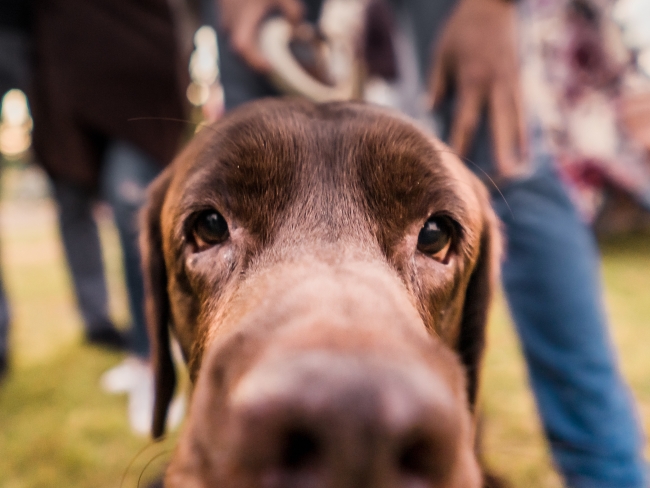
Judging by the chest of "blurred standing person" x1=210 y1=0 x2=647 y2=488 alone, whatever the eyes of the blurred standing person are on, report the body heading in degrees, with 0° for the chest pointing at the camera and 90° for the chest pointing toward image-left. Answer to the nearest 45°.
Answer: approximately 0°

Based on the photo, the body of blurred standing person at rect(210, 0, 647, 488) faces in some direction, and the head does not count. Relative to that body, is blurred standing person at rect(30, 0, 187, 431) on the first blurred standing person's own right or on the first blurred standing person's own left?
on the first blurred standing person's own right

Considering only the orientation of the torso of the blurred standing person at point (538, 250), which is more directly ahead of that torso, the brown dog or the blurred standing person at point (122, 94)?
the brown dog

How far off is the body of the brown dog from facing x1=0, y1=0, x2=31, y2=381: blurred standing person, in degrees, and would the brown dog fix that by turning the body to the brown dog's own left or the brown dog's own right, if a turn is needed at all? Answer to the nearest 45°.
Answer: approximately 135° to the brown dog's own right

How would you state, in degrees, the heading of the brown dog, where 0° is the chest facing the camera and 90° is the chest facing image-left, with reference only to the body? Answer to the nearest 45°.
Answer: approximately 0°

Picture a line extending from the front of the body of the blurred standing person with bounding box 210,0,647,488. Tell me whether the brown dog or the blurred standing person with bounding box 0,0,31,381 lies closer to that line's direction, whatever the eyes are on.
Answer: the brown dog

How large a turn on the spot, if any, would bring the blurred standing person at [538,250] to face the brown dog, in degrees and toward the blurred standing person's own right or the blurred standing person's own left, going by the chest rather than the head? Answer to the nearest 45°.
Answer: approximately 45° to the blurred standing person's own right

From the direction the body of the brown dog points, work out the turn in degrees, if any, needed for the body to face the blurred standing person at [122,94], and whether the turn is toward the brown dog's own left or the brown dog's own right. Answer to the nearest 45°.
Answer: approximately 135° to the brown dog's own right
